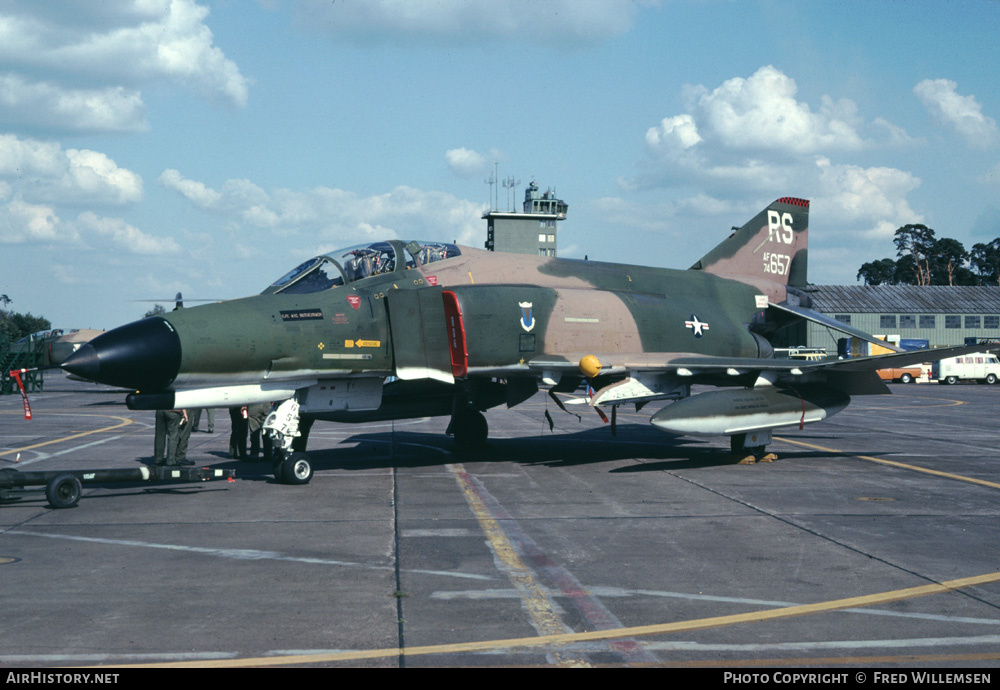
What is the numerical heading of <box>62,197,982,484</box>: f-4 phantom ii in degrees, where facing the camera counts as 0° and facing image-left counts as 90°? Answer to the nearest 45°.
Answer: approximately 45°
